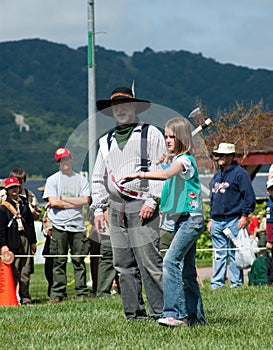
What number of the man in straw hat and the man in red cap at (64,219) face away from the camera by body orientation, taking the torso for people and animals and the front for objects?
0

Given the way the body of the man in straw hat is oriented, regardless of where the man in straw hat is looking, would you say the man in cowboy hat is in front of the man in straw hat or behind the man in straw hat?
in front

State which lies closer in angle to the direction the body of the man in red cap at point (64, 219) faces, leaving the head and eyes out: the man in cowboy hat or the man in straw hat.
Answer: the man in cowboy hat

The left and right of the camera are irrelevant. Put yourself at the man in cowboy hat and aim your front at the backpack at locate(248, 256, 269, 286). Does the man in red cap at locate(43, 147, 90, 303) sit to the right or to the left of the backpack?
left

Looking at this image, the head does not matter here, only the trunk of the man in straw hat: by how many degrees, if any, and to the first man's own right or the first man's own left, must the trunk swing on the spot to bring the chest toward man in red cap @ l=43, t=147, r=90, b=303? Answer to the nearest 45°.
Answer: approximately 45° to the first man's own right

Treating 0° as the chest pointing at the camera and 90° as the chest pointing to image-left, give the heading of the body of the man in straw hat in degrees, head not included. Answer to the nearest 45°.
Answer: approximately 45°

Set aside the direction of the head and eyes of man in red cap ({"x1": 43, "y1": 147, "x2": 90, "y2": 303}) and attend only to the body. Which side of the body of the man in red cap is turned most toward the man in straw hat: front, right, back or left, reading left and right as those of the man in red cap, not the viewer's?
left

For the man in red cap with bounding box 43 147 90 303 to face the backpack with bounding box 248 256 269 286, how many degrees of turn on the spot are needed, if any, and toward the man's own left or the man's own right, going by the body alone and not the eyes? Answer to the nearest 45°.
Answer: approximately 90° to the man's own left
